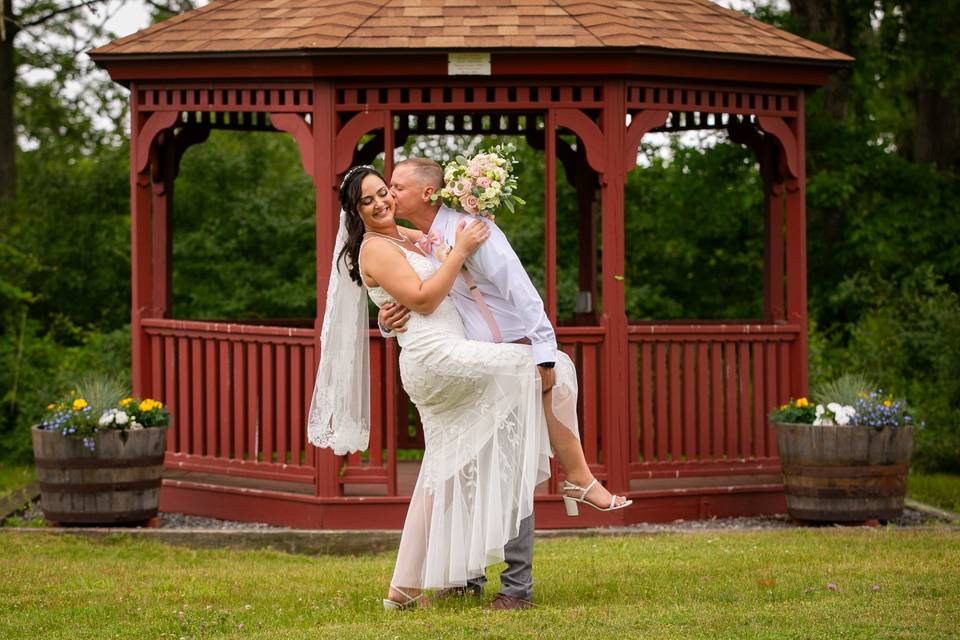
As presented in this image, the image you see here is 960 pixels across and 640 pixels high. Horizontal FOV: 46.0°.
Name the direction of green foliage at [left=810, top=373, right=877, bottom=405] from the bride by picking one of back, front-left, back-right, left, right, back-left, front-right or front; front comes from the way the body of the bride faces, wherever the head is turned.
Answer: front-left

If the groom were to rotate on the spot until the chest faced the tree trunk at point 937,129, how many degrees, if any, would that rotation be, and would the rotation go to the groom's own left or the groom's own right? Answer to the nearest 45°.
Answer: approximately 135° to the groom's own right

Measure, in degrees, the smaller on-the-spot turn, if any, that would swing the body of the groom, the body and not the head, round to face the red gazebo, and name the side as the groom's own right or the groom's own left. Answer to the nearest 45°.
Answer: approximately 90° to the groom's own right

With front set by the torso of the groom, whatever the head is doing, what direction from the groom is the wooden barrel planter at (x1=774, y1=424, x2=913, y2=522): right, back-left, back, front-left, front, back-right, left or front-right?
back-right

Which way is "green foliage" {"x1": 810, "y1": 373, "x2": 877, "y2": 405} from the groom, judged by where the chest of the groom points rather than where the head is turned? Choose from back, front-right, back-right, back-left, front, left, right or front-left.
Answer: back-right

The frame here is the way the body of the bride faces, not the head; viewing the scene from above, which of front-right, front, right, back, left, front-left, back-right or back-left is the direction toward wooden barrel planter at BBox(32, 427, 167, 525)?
back-left

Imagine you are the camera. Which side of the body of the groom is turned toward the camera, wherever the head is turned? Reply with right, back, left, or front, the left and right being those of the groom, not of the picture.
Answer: left

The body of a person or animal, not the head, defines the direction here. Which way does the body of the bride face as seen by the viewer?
to the viewer's right

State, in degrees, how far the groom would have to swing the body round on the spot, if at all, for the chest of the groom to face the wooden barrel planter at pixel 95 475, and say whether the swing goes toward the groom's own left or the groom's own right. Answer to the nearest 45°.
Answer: approximately 45° to the groom's own right

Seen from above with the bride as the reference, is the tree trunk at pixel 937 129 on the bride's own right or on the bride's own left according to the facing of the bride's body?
on the bride's own left

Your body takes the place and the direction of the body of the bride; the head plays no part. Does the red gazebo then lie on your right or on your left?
on your left
